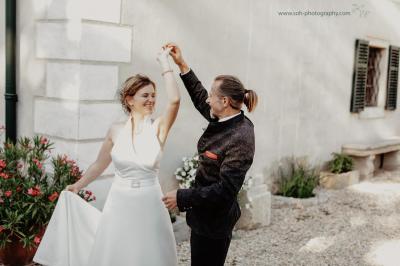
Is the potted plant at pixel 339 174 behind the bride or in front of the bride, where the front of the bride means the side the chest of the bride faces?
behind

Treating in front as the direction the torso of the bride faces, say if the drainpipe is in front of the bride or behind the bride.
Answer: behind

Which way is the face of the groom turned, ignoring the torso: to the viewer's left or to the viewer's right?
to the viewer's left

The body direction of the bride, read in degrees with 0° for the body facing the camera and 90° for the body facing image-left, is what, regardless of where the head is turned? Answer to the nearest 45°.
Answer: approximately 0°

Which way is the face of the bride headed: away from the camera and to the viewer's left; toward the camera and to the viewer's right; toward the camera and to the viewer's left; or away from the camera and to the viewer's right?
toward the camera and to the viewer's right

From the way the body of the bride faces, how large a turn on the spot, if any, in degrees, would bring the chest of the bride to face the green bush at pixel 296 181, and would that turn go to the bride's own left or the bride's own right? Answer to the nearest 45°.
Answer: approximately 135° to the bride's own left
